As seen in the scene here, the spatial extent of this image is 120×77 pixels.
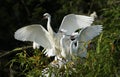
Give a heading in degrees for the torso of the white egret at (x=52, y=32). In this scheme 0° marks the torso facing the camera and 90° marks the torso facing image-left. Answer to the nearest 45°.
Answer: approximately 45°
